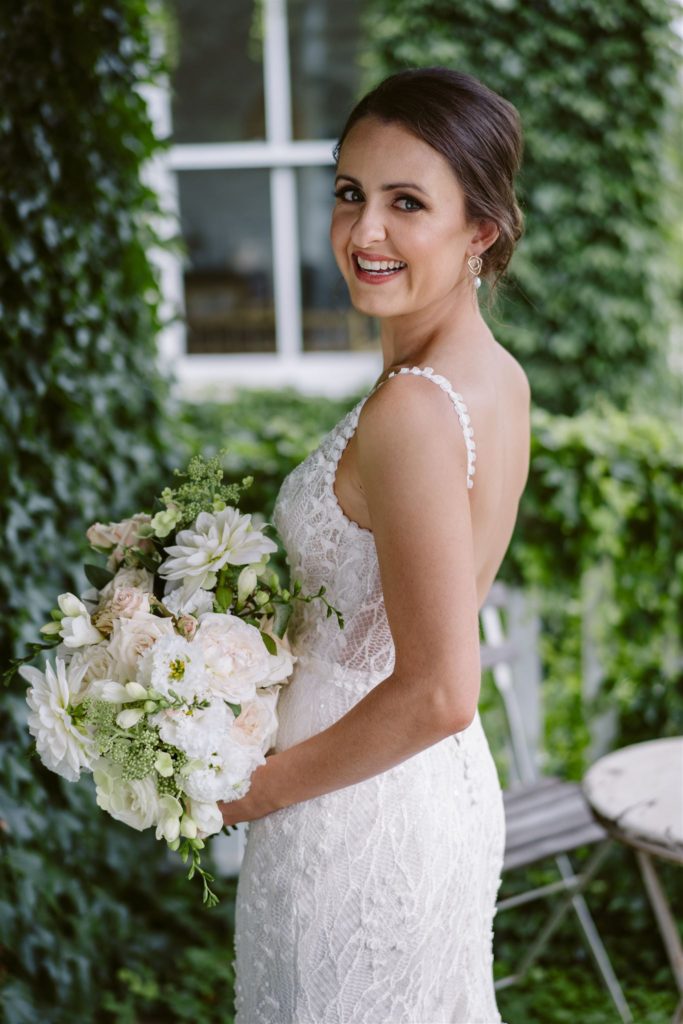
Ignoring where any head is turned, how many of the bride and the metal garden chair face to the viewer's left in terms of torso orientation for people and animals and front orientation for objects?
1

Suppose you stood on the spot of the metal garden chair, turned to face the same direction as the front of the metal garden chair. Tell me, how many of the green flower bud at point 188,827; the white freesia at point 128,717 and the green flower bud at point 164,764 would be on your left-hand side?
0

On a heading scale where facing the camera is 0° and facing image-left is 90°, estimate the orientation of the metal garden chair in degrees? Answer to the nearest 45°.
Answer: approximately 315°

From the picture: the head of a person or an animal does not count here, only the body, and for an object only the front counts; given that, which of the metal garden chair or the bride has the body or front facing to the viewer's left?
the bride

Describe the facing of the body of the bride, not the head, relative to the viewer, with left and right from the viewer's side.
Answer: facing to the left of the viewer
